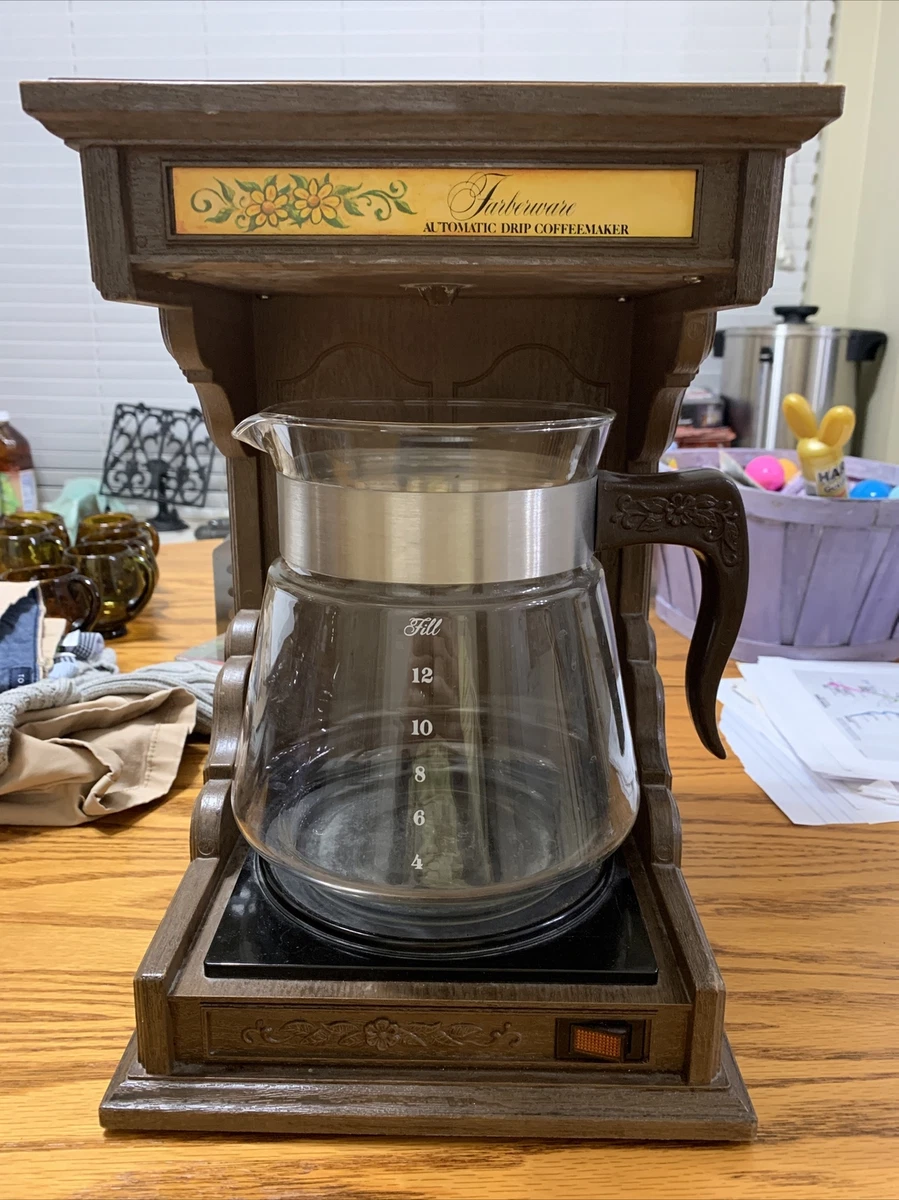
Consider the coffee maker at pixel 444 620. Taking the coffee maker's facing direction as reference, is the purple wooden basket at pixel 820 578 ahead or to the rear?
to the rear

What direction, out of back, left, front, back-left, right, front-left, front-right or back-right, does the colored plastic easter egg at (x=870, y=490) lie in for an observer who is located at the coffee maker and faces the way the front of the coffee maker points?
back-left

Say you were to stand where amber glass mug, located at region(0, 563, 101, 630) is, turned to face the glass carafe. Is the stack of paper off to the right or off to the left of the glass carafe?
left

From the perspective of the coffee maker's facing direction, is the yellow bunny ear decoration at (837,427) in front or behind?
behind

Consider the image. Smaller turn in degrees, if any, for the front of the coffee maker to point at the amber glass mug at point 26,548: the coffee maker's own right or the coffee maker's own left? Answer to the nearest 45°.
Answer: approximately 135° to the coffee maker's own right

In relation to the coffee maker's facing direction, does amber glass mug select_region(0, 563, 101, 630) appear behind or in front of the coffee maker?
behind

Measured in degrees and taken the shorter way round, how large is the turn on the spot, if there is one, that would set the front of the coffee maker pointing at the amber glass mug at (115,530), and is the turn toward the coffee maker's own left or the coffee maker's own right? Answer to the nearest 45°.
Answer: approximately 135° to the coffee maker's own right

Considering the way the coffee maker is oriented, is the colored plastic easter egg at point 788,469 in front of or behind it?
behind

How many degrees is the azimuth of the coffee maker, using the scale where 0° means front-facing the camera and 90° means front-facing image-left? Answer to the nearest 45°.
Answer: approximately 0°
